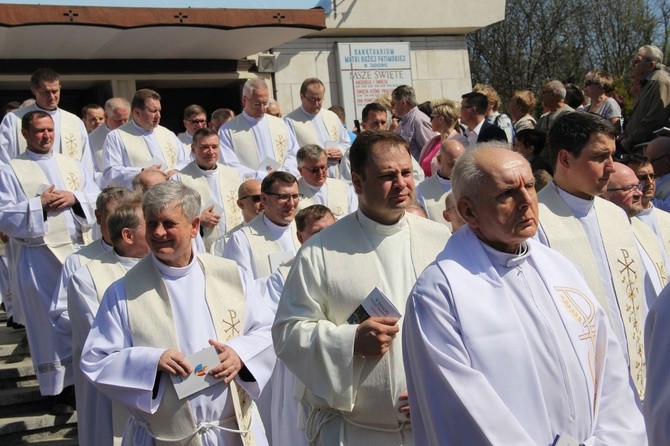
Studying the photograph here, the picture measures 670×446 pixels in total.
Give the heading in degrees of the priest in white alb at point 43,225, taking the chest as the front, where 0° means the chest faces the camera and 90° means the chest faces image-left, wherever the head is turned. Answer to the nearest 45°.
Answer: approximately 315°

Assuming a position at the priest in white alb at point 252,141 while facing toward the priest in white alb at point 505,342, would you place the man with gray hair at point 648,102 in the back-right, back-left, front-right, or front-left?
front-left

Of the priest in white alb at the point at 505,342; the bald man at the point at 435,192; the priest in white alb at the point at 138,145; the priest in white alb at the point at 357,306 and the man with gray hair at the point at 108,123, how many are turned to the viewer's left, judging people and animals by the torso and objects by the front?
0

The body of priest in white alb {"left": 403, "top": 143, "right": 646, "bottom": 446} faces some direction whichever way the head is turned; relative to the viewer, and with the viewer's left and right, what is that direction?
facing the viewer and to the right of the viewer

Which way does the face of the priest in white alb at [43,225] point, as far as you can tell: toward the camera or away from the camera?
toward the camera

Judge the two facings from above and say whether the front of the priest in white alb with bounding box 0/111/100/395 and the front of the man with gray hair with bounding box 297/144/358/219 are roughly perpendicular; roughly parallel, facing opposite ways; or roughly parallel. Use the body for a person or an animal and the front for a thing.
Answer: roughly parallel

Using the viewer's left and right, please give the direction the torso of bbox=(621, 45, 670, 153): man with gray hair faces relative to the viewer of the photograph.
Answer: facing to the left of the viewer

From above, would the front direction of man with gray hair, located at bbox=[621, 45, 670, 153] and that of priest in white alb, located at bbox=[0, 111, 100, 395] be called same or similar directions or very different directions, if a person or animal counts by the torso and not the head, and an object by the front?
very different directions

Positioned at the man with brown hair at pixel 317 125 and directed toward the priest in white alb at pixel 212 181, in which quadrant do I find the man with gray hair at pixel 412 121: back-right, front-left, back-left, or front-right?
back-left

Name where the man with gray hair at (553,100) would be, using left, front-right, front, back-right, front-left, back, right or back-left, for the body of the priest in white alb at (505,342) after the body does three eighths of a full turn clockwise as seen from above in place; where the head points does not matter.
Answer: right

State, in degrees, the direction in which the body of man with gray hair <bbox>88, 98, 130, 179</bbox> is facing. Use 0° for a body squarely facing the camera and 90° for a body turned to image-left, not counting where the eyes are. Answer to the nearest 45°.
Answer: approximately 315°

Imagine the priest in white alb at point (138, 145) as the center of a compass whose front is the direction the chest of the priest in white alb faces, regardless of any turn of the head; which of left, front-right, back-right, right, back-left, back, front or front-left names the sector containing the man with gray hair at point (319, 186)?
front

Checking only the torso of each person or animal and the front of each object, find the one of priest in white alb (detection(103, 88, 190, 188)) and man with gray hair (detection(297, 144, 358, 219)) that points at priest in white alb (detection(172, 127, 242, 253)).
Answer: priest in white alb (detection(103, 88, 190, 188))

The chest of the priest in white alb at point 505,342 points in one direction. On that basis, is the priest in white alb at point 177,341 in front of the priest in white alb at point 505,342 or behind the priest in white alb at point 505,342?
behind

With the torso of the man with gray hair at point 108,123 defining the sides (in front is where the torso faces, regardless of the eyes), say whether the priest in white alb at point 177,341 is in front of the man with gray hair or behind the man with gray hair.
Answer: in front
